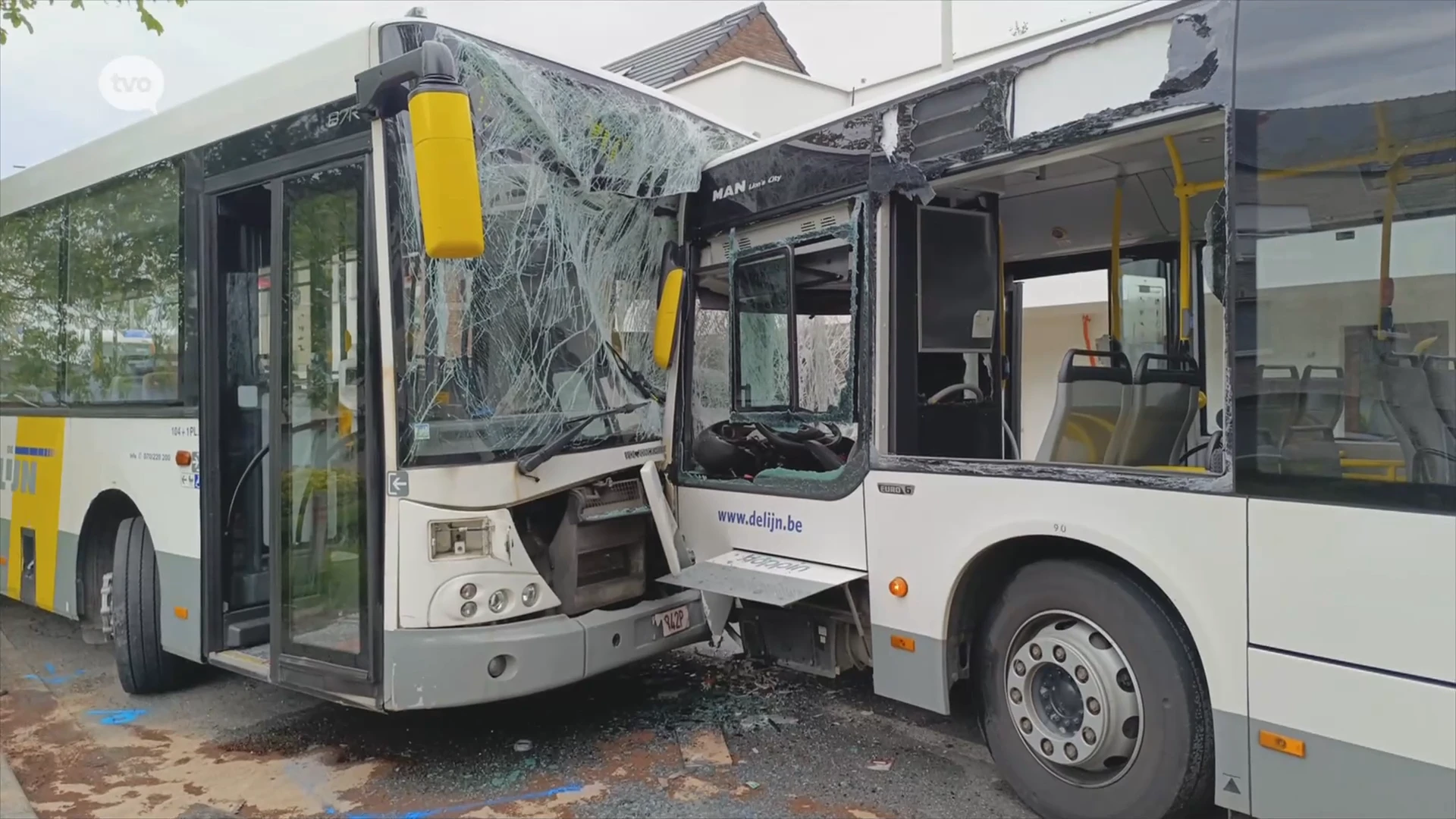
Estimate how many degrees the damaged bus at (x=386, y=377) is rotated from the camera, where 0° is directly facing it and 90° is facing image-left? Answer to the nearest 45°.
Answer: approximately 315°

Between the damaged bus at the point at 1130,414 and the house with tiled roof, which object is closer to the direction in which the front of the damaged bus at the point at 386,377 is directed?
the damaged bus

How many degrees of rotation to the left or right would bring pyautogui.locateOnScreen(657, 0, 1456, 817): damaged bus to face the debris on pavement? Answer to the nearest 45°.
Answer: approximately 45° to its left

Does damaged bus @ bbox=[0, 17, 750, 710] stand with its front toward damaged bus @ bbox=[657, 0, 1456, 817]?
yes
